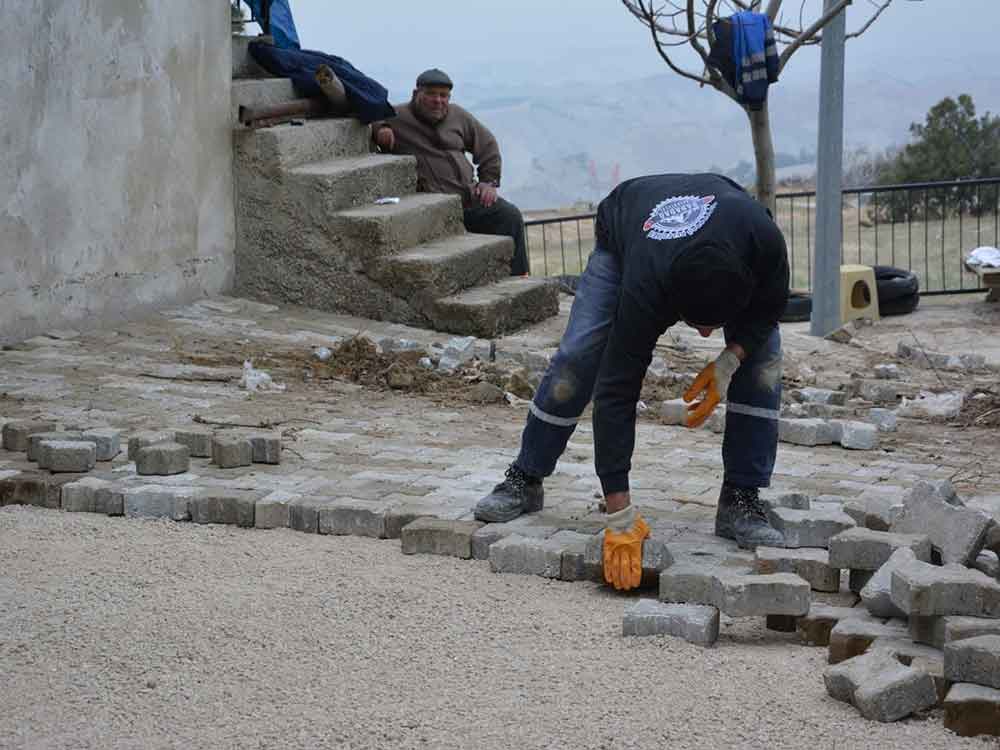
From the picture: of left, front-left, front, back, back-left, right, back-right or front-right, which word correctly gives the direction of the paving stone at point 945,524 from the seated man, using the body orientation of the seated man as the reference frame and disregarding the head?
front-right

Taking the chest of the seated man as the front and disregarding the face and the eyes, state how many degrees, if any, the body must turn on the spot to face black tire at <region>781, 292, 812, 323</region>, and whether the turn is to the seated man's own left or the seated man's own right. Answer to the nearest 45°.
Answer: approximately 90° to the seated man's own left

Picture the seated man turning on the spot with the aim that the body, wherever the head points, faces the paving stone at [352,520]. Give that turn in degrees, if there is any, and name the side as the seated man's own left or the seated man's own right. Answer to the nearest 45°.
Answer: approximately 45° to the seated man's own right

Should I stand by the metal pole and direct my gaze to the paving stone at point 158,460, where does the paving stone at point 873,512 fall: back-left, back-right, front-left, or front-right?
front-left

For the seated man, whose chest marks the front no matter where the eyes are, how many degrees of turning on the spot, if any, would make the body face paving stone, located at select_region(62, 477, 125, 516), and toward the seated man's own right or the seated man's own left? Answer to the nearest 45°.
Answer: approximately 45° to the seated man's own right

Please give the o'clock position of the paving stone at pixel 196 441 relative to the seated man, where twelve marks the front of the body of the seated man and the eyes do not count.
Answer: The paving stone is roughly at 2 o'clock from the seated man.

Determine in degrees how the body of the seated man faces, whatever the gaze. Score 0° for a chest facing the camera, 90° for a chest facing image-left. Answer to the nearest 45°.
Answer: approximately 315°

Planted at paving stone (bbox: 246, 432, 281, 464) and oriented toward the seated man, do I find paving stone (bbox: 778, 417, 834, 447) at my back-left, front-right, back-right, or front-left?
front-right

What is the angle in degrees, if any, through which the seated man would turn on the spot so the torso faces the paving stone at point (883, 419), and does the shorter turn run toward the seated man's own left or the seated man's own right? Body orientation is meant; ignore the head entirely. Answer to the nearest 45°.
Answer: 0° — they already face it

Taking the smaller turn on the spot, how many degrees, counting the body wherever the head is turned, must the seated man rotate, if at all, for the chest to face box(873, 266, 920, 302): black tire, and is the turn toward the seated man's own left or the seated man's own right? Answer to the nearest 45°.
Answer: approximately 45° to the seated man's own left

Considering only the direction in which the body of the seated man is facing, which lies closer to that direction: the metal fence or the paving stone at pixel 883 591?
the paving stone

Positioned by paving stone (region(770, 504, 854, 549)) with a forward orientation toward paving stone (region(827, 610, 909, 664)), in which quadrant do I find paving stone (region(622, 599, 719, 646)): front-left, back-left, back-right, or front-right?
front-right
